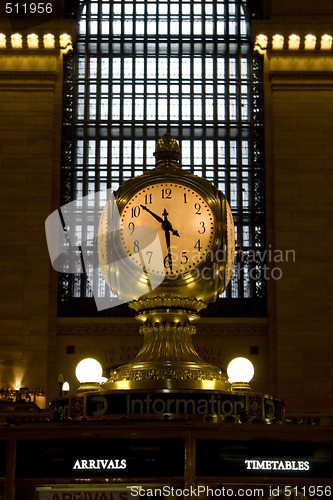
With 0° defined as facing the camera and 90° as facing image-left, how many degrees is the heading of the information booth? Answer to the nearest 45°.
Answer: approximately 0°

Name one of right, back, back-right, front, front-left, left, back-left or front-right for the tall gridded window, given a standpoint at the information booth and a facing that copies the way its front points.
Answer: back
